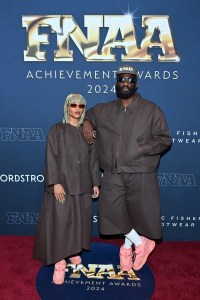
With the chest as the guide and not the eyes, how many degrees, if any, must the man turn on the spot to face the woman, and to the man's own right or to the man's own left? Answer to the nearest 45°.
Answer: approximately 90° to the man's own right

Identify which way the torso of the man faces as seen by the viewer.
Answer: toward the camera
